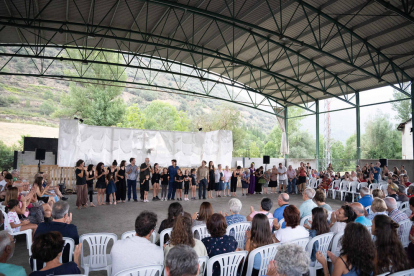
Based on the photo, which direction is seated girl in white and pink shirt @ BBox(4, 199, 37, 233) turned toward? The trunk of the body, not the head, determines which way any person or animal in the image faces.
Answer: to the viewer's right

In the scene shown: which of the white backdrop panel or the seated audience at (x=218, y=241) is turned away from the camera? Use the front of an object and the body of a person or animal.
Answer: the seated audience

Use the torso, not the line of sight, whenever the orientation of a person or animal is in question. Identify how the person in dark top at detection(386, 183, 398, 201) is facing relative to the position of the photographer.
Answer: facing to the left of the viewer

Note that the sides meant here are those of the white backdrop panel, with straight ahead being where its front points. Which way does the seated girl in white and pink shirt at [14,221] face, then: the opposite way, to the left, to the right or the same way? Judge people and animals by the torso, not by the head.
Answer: to the left

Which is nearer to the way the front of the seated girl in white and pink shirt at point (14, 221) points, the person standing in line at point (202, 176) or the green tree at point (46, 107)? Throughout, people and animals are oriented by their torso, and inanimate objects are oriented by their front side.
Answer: the person standing in line

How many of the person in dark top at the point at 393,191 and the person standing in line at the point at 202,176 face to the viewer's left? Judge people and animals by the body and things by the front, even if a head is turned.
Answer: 1

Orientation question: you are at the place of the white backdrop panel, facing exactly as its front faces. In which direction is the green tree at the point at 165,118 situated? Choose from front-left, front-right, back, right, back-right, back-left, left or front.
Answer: back

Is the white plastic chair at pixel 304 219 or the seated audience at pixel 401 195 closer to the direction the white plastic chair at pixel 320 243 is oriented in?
the white plastic chair

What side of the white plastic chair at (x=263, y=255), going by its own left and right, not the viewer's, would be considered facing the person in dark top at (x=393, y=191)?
right

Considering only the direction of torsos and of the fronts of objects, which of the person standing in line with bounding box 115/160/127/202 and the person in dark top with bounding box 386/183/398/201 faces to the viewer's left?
the person in dark top

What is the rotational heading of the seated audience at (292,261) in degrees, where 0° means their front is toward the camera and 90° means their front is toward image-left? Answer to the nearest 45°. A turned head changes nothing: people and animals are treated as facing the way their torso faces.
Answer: approximately 135°

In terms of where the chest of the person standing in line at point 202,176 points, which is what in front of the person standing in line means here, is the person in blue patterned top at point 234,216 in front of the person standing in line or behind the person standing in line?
in front

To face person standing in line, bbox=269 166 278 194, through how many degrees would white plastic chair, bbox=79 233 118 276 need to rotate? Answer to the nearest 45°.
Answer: approximately 45° to its right

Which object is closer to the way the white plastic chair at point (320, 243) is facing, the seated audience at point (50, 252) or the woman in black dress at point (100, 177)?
the woman in black dress

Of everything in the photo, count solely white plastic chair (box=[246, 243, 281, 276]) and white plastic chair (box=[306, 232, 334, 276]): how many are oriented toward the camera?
0

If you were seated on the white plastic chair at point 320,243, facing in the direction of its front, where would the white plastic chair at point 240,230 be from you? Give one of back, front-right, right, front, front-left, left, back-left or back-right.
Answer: front-left
